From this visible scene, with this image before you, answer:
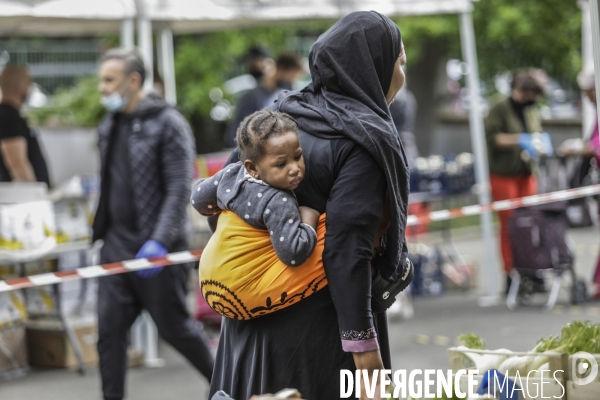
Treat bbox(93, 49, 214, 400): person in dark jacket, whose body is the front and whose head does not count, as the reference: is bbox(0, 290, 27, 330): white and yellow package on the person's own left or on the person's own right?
on the person's own right

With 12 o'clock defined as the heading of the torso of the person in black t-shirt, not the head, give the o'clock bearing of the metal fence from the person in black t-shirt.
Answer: The metal fence is roughly at 9 o'clock from the person in black t-shirt.

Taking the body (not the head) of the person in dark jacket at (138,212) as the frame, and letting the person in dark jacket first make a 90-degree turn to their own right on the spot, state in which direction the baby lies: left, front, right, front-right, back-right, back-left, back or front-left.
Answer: back-left

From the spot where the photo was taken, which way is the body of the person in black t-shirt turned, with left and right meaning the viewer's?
facing to the right of the viewer

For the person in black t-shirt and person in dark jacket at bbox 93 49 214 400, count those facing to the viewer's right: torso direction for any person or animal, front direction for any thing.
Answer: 1

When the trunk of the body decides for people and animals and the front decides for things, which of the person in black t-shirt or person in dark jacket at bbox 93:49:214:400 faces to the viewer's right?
the person in black t-shirt

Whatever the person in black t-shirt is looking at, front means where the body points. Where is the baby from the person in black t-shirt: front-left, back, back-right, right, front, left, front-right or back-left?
right

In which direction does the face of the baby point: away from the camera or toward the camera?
toward the camera

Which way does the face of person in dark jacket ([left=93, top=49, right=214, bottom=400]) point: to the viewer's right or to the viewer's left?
to the viewer's left
